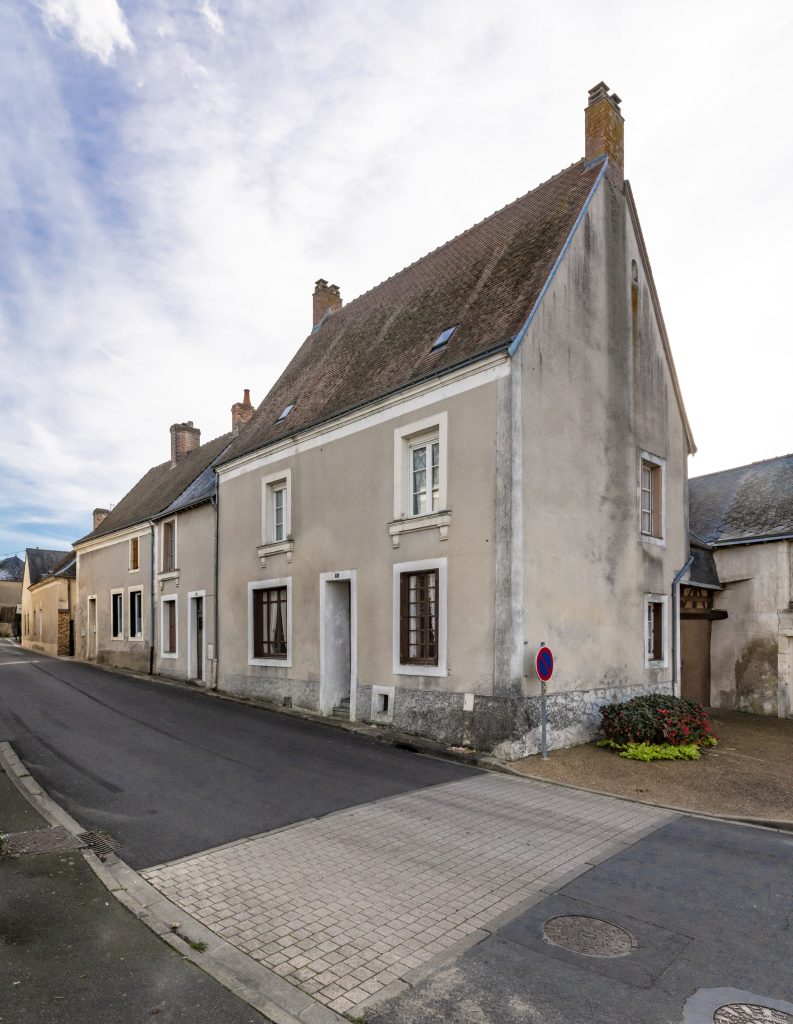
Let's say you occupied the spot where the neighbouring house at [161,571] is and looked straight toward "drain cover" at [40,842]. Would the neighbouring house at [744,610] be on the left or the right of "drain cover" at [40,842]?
left

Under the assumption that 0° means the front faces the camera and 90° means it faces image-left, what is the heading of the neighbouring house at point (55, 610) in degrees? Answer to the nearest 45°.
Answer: approximately 45°

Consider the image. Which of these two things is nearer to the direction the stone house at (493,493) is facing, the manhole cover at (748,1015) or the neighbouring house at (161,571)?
the manhole cover

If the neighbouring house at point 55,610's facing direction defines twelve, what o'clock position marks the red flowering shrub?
The red flowering shrub is roughly at 10 o'clock from the neighbouring house.

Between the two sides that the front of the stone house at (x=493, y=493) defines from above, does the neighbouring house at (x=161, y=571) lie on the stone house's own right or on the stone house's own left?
on the stone house's own right

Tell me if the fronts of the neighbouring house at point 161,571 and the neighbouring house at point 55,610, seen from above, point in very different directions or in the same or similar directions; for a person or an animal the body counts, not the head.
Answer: same or similar directions

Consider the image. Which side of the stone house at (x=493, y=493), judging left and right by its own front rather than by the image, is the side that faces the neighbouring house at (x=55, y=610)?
right

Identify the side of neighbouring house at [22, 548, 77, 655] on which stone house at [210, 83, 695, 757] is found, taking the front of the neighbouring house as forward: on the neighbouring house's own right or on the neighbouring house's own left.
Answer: on the neighbouring house's own left

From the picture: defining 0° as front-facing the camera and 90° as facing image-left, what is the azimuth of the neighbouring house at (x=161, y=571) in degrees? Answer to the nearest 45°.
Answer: approximately 45°

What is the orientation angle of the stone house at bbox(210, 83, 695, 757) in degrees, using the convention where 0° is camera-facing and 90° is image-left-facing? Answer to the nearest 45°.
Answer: approximately 45°

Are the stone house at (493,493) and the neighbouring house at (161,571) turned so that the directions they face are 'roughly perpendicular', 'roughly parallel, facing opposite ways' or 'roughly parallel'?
roughly parallel

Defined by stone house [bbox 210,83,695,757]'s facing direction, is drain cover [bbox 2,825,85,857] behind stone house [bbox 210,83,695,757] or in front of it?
in front

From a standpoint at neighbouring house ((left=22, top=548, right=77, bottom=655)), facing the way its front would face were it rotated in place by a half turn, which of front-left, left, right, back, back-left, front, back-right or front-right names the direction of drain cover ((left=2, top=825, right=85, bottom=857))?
back-right

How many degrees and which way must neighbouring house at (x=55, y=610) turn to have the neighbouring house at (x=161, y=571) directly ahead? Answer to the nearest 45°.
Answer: approximately 45° to its left

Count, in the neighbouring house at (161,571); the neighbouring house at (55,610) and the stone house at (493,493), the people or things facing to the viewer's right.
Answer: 0

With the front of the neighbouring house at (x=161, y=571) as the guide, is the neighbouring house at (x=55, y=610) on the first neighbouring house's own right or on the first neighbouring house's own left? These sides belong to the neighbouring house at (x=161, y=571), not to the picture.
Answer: on the first neighbouring house's own right
